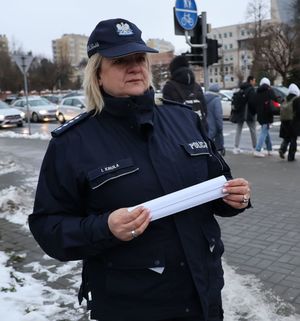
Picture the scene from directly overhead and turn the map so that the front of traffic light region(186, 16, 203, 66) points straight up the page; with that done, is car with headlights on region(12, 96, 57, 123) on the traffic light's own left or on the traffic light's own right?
on the traffic light's own right

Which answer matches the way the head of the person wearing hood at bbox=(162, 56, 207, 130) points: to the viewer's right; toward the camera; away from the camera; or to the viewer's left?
away from the camera

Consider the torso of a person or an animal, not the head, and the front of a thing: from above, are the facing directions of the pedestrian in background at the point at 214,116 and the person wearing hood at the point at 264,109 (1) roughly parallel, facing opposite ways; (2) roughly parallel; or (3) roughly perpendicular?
roughly parallel

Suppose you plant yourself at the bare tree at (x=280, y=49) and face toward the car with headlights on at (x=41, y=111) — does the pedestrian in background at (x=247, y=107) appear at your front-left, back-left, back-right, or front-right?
front-left

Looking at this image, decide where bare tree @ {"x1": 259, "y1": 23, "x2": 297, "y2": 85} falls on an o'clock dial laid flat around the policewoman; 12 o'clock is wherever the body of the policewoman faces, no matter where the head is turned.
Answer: The bare tree is roughly at 8 o'clock from the policewoman.

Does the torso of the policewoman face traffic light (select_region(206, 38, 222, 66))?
no

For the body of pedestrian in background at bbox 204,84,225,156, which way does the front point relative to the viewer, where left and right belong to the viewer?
facing away from the viewer and to the right of the viewer

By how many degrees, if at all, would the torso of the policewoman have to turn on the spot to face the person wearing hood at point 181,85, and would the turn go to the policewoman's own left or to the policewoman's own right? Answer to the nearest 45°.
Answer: approximately 135° to the policewoman's own left

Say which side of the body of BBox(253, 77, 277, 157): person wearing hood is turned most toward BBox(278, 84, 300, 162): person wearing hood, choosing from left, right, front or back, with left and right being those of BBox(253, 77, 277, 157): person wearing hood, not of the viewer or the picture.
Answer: right

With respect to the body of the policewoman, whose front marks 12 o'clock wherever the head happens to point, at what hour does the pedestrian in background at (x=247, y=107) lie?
The pedestrian in background is roughly at 8 o'clock from the policewoman.

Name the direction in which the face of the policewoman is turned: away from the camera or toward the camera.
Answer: toward the camera

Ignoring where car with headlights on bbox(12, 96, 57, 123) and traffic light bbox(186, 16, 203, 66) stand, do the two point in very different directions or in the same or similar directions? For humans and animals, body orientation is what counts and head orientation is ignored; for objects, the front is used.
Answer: very different directions
